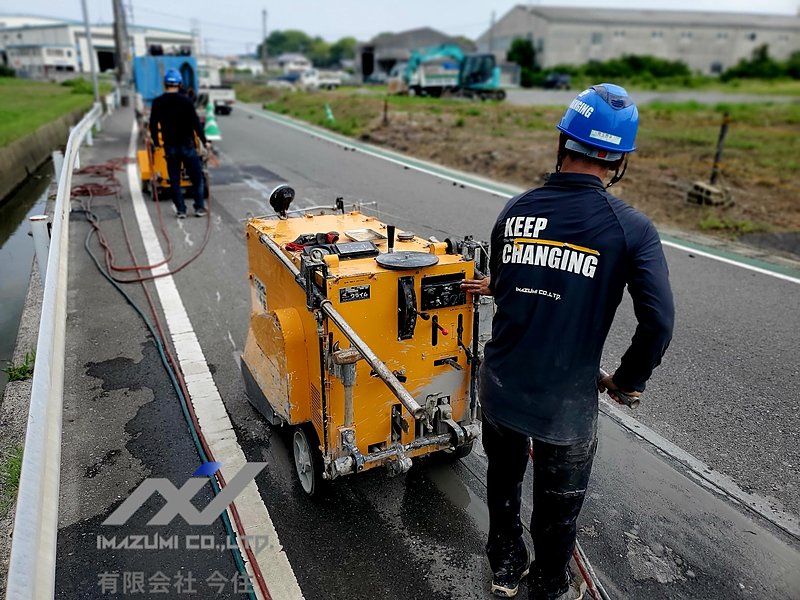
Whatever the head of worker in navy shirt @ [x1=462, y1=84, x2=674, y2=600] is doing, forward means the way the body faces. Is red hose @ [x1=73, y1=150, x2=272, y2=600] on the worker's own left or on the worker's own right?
on the worker's own left

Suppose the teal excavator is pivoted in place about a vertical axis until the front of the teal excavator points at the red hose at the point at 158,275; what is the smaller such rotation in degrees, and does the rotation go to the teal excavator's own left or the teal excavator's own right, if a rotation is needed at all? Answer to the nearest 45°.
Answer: approximately 90° to the teal excavator's own left

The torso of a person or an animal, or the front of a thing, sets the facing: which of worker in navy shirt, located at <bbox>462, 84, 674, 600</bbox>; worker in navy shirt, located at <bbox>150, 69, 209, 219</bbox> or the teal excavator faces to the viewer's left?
the teal excavator

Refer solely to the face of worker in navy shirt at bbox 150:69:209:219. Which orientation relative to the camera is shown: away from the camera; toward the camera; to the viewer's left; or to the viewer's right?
away from the camera

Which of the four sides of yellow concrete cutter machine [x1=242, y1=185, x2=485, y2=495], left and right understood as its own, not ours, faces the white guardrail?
left

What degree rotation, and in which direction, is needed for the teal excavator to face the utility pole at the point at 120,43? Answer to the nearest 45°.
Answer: approximately 45° to its left

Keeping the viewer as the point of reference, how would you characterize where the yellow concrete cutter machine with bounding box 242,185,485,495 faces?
facing away from the viewer and to the left of the viewer

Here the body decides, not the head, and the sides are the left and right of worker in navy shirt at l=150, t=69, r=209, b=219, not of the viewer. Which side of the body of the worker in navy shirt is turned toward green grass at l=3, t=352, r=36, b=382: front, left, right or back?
back

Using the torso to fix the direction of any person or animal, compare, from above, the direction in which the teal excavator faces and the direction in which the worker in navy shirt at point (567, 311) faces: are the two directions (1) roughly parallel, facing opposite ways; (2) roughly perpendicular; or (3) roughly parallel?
roughly perpendicular

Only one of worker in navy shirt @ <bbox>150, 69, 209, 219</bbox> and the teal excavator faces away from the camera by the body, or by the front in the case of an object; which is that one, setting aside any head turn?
the worker in navy shirt

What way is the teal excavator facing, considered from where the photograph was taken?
facing to the left of the viewer

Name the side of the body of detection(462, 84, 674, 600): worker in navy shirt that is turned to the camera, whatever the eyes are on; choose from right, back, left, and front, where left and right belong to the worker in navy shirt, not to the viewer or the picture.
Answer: back

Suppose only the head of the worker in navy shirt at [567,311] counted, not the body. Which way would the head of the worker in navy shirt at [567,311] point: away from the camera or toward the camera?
away from the camera

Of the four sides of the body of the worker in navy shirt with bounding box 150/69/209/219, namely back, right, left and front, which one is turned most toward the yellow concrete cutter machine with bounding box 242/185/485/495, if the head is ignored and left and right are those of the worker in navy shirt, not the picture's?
back

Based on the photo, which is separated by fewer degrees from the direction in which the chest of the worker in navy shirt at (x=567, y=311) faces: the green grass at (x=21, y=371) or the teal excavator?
the teal excavator

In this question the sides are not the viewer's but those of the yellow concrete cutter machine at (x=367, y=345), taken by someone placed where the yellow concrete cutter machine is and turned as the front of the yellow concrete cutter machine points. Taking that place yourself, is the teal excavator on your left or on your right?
on your right

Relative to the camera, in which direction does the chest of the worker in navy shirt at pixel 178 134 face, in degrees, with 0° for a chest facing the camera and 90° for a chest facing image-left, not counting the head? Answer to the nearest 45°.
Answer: approximately 180°
